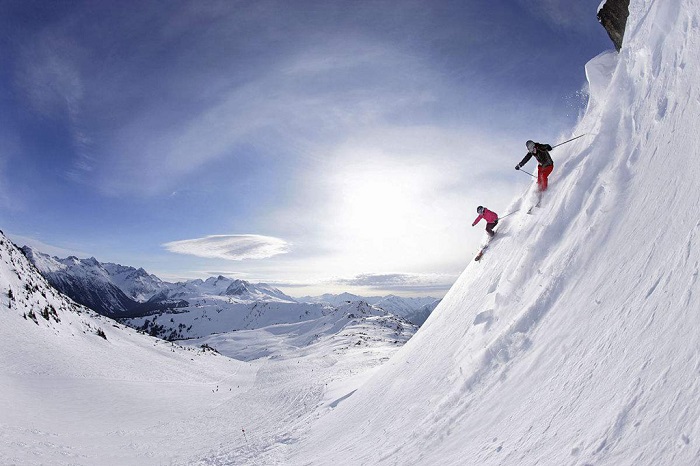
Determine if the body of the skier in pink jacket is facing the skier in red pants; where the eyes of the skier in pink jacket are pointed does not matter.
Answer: no

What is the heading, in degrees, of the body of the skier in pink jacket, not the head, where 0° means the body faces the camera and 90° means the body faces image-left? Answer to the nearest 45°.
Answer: approximately 90°
